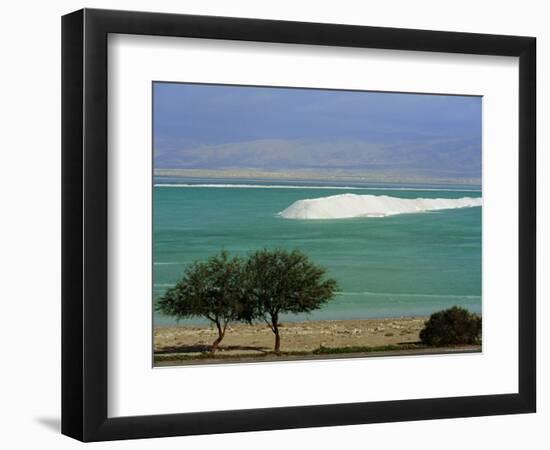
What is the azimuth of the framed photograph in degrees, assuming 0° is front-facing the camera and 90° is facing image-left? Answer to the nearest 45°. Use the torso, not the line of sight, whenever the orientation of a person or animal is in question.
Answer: approximately 315°
